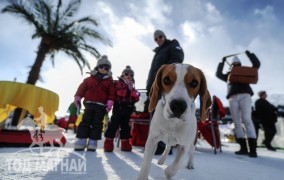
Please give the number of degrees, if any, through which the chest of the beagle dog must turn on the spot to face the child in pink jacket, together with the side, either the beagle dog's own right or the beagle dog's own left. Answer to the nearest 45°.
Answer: approximately 180°

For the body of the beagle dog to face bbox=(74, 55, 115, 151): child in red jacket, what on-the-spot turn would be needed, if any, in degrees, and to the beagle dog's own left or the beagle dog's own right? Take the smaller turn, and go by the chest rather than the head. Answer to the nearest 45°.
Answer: approximately 135° to the beagle dog's own right

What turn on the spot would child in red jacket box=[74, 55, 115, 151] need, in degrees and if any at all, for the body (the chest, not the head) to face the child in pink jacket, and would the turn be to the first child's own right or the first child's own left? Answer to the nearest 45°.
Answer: approximately 90° to the first child's own left

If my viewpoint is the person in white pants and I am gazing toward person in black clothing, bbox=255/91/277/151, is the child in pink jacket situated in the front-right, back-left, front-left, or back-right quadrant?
back-left

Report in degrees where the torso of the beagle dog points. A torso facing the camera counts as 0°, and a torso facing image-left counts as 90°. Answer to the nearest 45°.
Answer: approximately 0°

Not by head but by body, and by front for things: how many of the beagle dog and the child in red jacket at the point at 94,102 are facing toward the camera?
2

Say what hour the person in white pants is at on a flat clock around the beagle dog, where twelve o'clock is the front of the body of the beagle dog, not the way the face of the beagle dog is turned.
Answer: The person in white pants is roughly at 7 o'clock from the beagle dog.

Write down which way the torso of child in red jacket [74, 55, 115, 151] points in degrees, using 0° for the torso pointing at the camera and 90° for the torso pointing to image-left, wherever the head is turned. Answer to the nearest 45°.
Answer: approximately 0°

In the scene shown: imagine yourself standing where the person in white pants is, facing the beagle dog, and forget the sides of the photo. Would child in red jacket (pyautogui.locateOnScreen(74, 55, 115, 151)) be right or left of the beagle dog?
right

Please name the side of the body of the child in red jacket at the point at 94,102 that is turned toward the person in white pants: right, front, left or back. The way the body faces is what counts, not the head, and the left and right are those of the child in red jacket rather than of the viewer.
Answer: left

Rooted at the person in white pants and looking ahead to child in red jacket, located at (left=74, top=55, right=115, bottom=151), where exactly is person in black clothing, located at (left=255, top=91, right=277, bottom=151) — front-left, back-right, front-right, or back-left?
back-right
